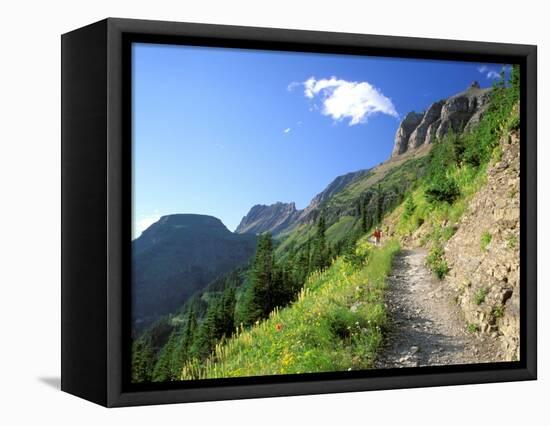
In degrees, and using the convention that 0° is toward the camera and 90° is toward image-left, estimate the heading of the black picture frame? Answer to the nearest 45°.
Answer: approximately 315°
